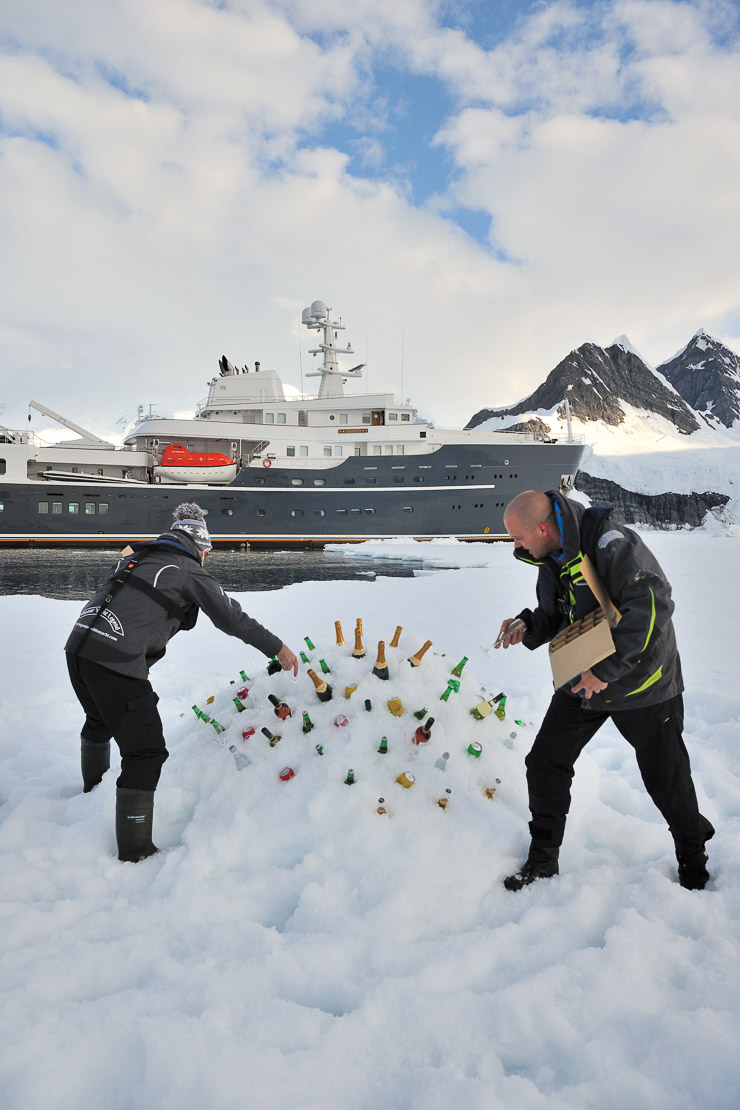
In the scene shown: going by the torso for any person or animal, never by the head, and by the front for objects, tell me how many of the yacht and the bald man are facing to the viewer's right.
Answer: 1

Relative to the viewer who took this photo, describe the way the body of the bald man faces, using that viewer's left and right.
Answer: facing to the left of the viewer

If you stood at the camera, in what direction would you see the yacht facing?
facing to the right of the viewer

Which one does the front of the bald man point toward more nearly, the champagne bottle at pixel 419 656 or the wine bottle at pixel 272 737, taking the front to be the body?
the wine bottle

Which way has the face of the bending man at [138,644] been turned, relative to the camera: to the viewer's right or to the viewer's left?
to the viewer's right

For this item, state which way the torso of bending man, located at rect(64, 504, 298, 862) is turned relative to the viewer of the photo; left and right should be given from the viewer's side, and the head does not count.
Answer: facing away from the viewer and to the right of the viewer
